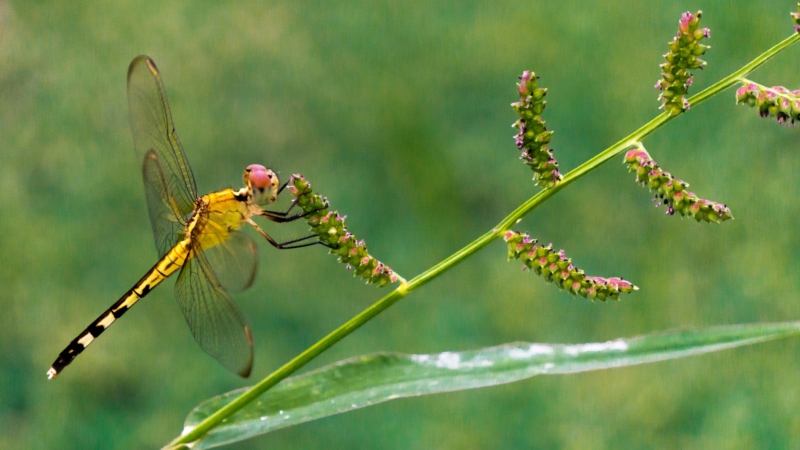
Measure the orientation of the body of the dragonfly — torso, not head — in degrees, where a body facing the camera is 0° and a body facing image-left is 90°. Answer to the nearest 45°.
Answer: approximately 270°
